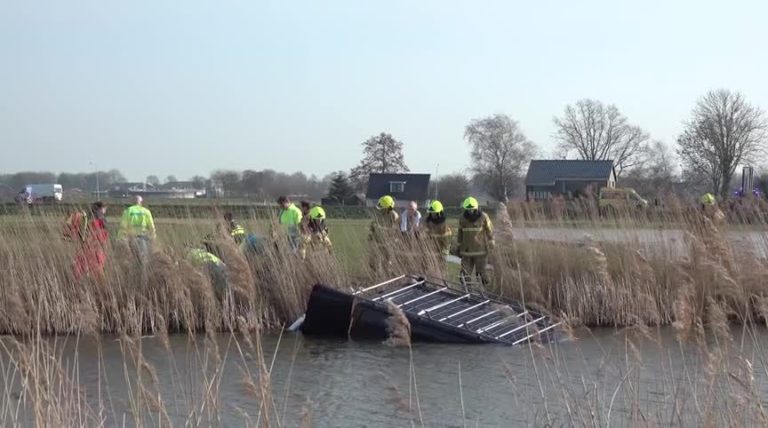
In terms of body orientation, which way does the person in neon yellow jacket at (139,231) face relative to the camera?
away from the camera

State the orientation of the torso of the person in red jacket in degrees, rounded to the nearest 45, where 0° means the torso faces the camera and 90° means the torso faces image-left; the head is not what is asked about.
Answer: approximately 270°

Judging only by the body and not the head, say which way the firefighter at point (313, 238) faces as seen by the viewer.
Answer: toward the camera

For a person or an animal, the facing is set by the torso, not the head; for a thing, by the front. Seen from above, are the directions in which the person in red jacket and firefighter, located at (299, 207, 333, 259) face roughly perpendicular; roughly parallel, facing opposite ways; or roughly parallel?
roughly perpendicular

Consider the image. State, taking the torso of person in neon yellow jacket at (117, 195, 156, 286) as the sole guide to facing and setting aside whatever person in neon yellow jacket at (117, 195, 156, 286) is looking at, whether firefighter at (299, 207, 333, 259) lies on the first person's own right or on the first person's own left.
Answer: on the first person's own right

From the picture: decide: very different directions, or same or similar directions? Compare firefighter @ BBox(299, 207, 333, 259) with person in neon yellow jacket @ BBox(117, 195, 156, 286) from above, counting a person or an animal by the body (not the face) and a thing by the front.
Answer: very different directions

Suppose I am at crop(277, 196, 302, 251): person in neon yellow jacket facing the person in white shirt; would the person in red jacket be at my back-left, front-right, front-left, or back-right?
back-right

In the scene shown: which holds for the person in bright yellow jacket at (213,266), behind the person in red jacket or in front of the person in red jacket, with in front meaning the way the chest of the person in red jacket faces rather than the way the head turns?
in front

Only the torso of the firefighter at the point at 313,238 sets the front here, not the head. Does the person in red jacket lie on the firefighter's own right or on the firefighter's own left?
on the firefighter's own right

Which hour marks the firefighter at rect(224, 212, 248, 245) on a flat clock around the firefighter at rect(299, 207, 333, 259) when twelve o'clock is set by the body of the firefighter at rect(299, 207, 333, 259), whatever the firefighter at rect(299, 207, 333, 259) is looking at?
the firefighter at rect(224, 212, 248, 245) is roughly at 3 o'clock from the firefighter at rect(299, 207, 333, 259).

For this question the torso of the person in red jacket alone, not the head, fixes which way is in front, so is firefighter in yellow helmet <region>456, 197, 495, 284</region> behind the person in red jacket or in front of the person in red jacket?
in front

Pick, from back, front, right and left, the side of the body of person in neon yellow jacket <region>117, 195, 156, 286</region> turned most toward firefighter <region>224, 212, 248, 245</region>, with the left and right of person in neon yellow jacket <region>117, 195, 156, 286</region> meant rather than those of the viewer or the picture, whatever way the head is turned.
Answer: right

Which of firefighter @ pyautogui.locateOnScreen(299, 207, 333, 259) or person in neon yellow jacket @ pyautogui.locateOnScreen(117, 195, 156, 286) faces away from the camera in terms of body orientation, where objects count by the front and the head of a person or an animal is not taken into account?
person in neon yellow jacket @ pyautogui.locateOnScreen(117, 195, 156, 286)
